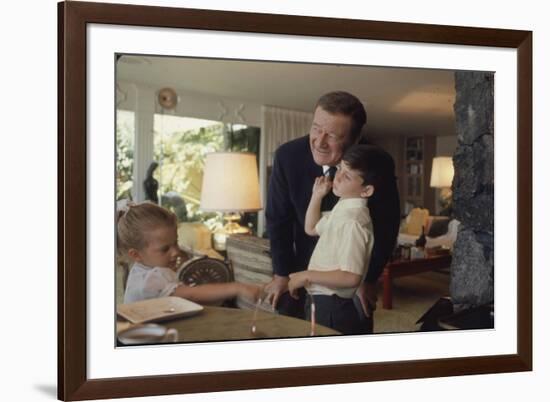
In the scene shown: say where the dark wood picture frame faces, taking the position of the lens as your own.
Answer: facing the viewer and to the right of the viewer
